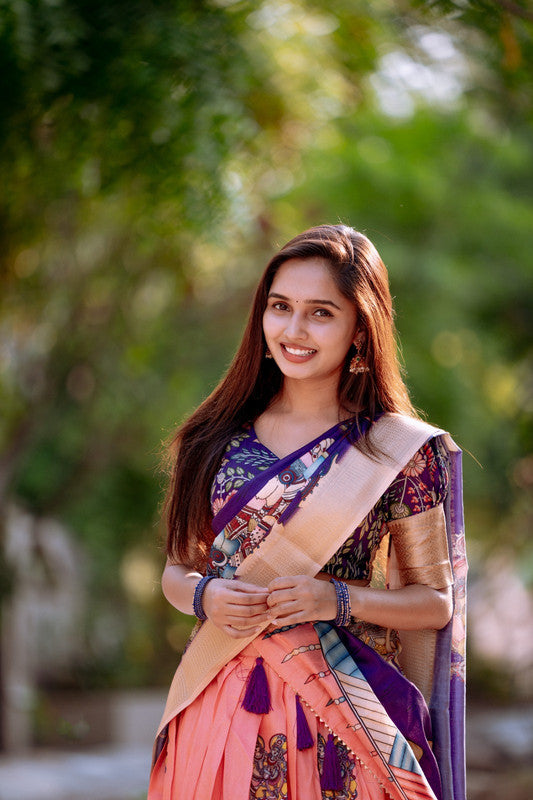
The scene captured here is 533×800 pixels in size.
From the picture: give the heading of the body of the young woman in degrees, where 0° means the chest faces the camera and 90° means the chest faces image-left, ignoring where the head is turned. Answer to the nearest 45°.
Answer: approximately 45°
